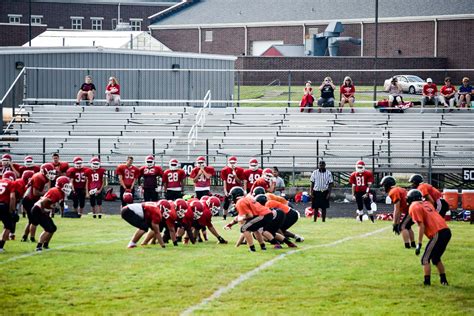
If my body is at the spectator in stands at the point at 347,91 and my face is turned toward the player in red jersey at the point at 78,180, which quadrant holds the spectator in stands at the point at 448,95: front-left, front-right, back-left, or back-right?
back-left

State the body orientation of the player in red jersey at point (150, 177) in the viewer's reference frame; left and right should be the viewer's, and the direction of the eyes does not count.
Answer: facing the viewer

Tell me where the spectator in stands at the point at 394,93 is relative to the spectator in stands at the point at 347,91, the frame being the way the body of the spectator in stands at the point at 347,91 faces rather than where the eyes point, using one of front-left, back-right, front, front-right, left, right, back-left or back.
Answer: left

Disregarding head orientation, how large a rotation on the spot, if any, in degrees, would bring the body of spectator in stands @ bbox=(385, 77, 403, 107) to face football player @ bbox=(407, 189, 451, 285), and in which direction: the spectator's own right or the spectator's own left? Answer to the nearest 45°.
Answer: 0° — they already face them

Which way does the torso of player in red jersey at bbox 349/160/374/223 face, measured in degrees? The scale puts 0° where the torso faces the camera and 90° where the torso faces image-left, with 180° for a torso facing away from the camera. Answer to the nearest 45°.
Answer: approximately 0°

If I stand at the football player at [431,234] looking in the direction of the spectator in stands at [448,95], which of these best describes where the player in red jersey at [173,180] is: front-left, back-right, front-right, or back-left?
front-left

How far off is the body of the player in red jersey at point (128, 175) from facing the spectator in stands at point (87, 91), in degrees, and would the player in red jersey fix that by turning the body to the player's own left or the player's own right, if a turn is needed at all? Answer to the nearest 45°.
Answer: approximately 180°

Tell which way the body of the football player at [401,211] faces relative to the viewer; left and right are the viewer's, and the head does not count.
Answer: facing to the left of the viewer

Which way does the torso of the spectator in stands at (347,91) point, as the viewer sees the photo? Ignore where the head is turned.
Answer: toward the camera

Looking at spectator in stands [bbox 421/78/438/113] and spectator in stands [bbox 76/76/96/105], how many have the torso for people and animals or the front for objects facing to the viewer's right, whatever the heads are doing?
0

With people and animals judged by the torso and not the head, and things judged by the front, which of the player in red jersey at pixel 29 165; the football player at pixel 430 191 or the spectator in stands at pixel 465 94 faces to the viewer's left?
the football player

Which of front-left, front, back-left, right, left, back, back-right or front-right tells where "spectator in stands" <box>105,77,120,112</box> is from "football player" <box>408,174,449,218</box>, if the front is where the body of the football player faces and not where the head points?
front-right

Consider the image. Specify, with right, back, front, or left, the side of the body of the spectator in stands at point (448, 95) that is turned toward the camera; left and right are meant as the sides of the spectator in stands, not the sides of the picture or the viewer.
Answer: front

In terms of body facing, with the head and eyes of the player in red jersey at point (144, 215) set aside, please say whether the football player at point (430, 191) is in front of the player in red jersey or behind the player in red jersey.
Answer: in front

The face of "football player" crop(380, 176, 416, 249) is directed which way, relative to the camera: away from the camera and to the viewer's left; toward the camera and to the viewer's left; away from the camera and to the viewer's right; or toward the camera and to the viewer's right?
away from the camera and to the viewer's left

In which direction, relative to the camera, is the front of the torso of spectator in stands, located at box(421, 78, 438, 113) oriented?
toward the camera

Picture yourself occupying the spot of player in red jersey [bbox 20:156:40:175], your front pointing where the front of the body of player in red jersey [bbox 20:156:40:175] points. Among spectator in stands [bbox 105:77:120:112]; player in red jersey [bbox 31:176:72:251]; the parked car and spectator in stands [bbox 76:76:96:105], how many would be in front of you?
1

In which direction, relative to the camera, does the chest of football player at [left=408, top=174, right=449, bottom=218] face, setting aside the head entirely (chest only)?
to the viewer's left

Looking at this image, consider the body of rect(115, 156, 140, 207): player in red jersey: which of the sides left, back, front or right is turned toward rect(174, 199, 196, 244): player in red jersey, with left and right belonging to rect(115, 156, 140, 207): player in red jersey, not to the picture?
front

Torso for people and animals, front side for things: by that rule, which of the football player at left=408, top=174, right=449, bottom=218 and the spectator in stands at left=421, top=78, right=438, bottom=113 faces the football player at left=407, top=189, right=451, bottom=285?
the spectator in stands
